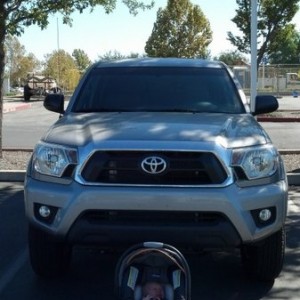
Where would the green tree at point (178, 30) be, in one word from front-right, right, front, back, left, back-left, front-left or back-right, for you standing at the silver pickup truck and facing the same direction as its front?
back

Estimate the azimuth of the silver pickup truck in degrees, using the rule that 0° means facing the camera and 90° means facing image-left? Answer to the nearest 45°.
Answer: approximately 0°

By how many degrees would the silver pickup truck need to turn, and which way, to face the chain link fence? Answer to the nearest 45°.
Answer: approximately 180°

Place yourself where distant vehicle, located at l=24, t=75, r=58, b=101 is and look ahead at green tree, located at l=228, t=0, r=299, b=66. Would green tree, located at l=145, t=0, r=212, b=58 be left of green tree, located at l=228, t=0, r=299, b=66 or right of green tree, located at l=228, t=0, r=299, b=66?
left

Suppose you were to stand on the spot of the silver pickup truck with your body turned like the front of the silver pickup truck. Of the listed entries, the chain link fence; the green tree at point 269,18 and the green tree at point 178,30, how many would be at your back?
3

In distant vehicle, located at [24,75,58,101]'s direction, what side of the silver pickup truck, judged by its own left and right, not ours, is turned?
back

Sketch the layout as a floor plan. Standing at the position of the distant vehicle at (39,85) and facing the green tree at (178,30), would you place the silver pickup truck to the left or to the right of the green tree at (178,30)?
right

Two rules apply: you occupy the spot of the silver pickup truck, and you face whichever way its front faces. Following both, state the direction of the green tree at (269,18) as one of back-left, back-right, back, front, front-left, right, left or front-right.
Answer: back
